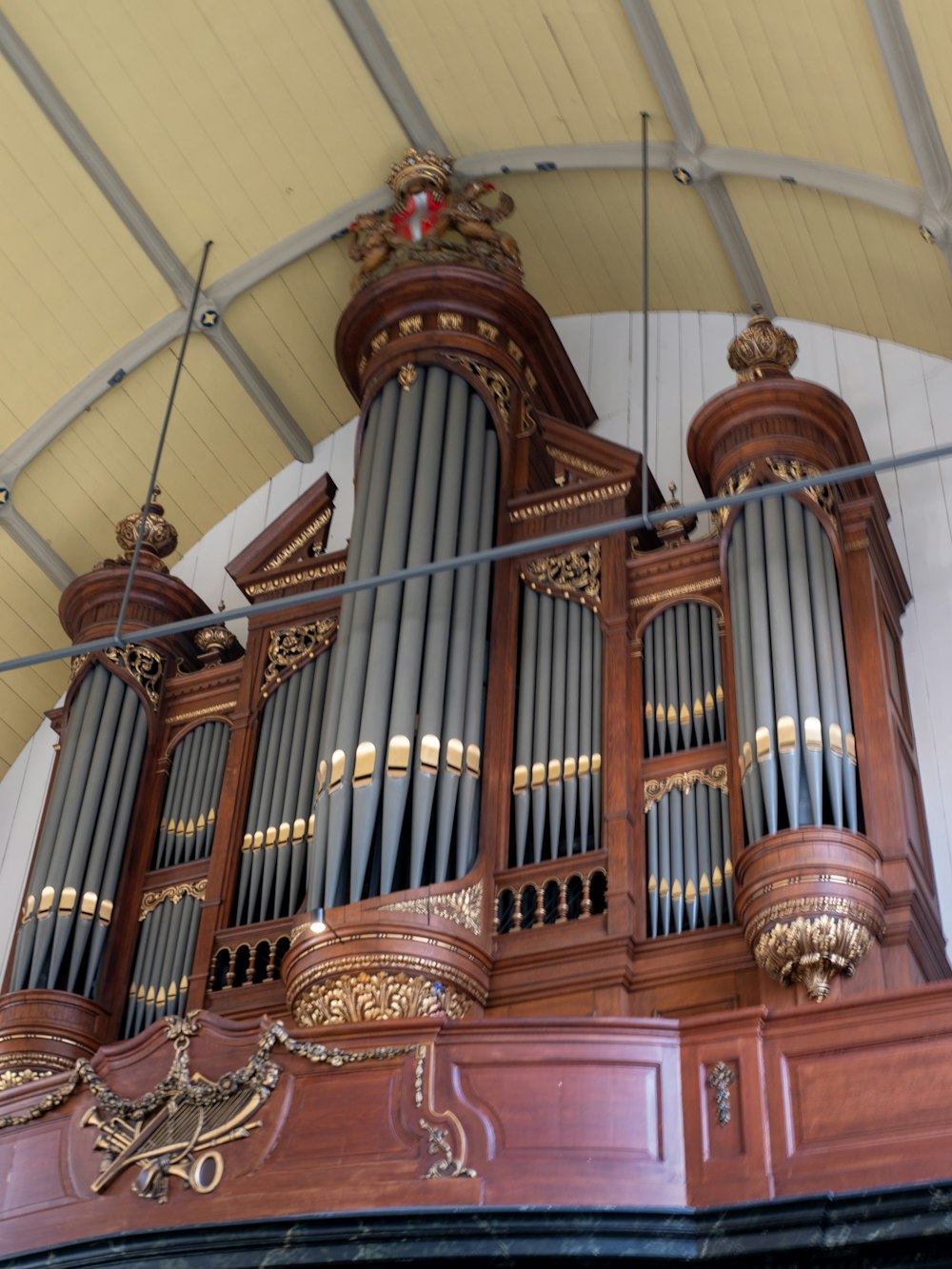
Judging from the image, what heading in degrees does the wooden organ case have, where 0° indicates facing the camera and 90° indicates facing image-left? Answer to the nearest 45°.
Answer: approximately 45°
